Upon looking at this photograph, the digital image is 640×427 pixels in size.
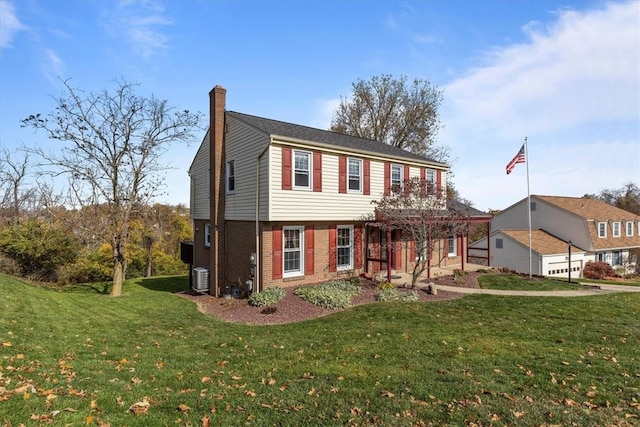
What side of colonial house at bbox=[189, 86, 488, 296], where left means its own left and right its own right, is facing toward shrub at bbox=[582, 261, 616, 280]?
left

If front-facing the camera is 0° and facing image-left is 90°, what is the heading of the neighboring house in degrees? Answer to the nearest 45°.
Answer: approximately 315°

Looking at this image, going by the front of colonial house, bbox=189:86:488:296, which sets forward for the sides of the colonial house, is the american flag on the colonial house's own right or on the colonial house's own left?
on the colonial house's own left

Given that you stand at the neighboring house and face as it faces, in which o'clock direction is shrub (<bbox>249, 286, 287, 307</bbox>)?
The shrub is roughly at 2 o'clock from the neighboring house.

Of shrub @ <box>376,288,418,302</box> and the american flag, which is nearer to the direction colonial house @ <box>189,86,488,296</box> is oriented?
the shrub

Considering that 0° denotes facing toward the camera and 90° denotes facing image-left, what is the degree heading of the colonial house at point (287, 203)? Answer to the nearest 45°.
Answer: approximately 315°
